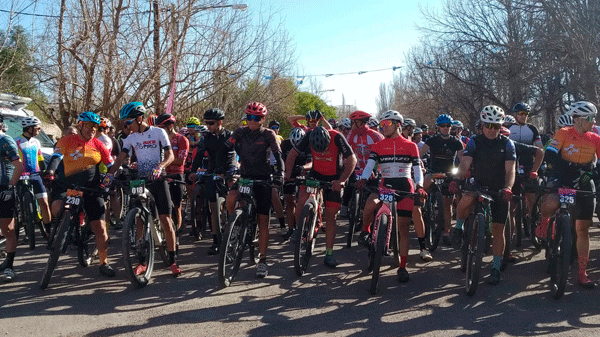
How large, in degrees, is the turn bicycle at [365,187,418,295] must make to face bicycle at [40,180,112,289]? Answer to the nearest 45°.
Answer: approximately 90° to its right

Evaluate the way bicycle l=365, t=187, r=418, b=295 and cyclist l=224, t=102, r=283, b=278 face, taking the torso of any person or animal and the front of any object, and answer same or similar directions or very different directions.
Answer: same or similar directions

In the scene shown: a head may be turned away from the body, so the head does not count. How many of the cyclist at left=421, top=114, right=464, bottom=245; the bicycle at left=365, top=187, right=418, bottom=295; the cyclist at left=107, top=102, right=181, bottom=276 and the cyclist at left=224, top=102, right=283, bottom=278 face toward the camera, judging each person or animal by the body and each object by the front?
4

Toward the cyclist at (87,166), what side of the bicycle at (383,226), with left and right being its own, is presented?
right

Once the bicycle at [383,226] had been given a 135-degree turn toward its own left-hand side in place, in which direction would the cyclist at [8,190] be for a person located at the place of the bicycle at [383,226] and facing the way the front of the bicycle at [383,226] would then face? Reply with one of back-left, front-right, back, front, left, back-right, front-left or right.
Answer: back-left

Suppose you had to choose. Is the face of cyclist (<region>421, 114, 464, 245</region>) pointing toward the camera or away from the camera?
toward the camera

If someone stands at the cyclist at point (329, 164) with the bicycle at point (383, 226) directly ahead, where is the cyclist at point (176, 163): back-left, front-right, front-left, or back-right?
back-right

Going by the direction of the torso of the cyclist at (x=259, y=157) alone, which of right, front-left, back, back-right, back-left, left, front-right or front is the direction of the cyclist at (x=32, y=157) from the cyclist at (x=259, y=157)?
back-right

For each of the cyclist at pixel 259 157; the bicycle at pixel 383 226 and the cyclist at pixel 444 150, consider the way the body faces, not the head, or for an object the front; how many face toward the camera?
3

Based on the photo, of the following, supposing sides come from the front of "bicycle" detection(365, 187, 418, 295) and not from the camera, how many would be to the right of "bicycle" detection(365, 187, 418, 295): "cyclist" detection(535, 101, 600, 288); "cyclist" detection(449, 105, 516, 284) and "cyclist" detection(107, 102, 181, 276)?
1

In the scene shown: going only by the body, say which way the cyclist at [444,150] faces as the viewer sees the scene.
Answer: toward the camera

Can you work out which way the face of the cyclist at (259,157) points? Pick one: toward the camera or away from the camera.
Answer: toward the camera

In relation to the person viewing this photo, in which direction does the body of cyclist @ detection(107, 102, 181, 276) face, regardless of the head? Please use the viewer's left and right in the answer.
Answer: facing the viewer

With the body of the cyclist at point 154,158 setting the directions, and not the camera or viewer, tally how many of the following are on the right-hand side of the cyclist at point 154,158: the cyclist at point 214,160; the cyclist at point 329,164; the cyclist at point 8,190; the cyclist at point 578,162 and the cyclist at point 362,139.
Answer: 1
